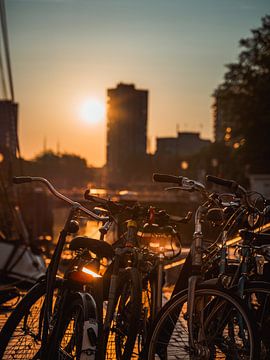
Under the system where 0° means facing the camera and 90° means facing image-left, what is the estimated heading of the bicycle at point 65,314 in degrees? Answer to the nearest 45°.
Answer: approximately 135°
